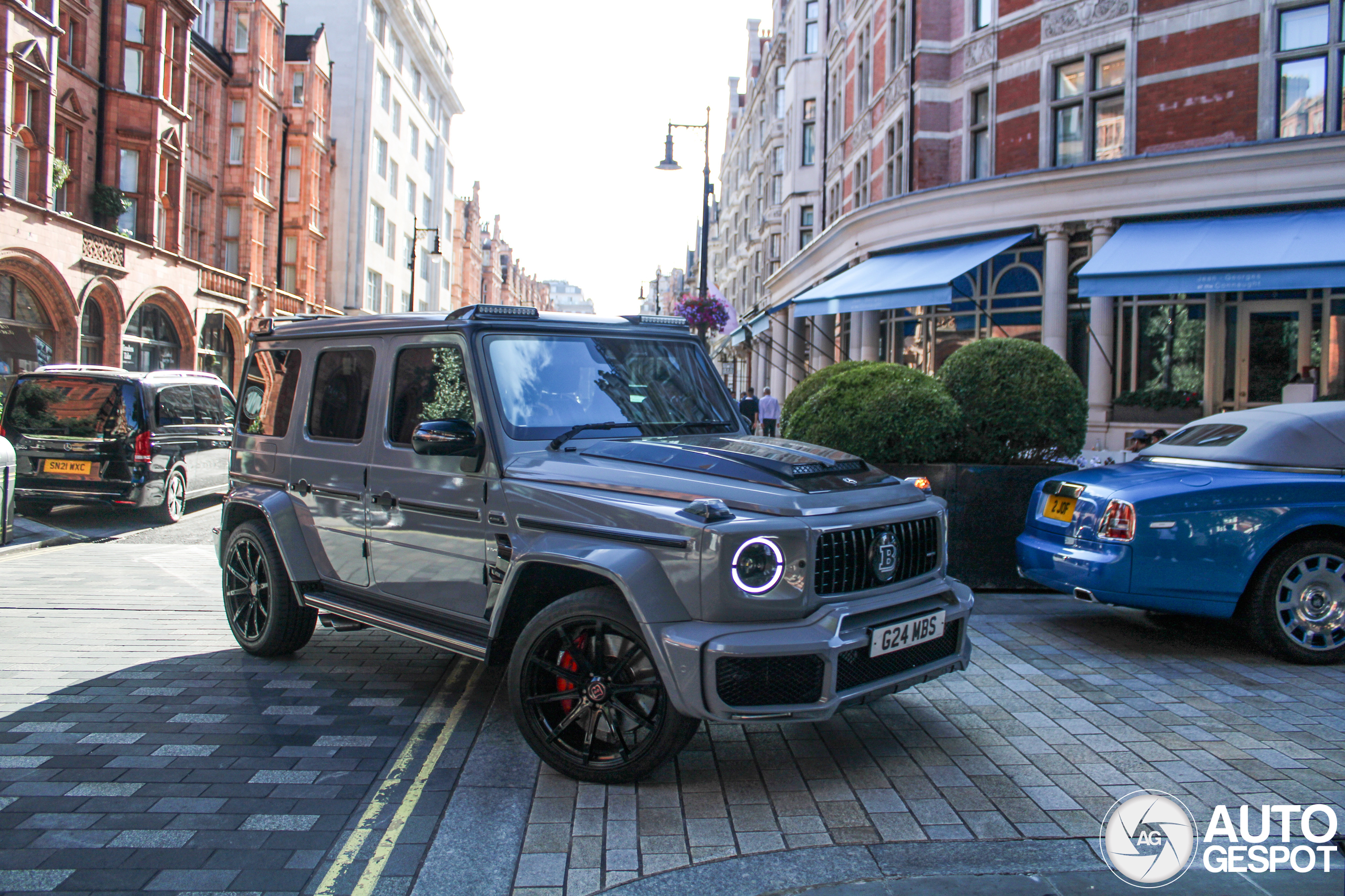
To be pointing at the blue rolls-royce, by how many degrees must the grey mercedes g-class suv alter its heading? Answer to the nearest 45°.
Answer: approximately 45° to its left

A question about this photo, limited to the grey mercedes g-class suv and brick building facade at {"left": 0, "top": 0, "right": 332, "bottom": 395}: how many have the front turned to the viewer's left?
0

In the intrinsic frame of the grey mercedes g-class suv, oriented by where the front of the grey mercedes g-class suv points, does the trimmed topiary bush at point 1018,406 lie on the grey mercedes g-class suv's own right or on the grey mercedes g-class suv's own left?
on the grey mercedes g-class suv's own left

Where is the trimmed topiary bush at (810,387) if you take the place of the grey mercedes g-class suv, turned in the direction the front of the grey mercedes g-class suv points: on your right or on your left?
on your left

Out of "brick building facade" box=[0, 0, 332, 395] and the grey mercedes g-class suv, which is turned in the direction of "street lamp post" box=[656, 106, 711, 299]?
the brick building facade

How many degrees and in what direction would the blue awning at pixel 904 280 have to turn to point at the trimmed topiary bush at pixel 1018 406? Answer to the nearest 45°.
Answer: approximately 45° to its left

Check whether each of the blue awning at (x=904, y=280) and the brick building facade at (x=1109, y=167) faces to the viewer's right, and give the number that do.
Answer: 0

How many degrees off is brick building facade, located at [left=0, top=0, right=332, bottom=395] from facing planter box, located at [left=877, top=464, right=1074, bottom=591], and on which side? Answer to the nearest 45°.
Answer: approximately 45° to its right

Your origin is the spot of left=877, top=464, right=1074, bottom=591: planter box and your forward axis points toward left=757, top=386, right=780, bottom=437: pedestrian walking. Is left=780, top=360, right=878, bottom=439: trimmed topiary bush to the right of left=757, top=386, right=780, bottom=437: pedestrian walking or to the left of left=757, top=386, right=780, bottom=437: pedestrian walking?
left

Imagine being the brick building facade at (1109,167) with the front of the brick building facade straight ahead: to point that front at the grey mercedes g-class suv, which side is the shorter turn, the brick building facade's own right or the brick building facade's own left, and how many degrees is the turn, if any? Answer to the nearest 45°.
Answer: approximately 45° to the brick building facade's own left

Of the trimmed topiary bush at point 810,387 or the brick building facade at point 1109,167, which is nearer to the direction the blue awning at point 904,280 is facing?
the trimmed topiary bush

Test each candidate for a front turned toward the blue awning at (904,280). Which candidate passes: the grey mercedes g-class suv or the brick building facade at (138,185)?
the brick building facade

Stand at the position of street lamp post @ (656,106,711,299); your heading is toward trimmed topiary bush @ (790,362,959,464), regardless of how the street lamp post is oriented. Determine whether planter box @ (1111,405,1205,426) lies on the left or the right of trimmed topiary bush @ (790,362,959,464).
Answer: left

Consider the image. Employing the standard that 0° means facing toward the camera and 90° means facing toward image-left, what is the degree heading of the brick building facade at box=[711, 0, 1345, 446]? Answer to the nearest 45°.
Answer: approximately 45°

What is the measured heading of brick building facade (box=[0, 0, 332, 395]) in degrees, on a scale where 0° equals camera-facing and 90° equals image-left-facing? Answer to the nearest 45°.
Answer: approximately 315°

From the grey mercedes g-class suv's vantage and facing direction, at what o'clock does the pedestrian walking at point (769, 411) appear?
The pedestrian walking is roughly at 8 o'clock from the grey mercedes g-class suv.

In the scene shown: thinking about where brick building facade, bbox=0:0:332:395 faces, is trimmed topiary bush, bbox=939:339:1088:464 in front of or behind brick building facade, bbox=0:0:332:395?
in front

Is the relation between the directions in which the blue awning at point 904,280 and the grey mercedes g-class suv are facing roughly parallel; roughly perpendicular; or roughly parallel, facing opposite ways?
roughly perpendicular
